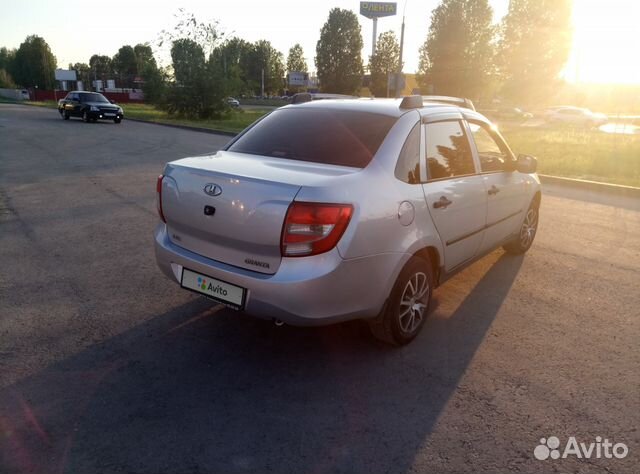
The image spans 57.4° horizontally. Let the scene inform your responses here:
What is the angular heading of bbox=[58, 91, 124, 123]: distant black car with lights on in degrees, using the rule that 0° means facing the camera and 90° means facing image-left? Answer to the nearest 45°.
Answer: approximately 315°

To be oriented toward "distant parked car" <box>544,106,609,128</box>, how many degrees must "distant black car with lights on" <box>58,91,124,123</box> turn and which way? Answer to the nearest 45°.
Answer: approximately 45° to its left

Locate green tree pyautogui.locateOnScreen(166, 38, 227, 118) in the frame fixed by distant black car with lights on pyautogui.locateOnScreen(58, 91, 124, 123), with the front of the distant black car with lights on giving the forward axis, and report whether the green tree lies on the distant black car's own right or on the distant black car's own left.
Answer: on the distant black car's own left

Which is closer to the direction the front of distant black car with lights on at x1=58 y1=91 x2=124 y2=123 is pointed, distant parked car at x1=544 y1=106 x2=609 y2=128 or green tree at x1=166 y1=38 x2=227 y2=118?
the distant parked car

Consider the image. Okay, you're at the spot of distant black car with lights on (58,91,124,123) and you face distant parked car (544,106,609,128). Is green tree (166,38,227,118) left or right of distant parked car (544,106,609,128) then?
left

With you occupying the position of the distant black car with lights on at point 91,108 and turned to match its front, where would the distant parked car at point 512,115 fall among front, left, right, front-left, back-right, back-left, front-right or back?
front-left
